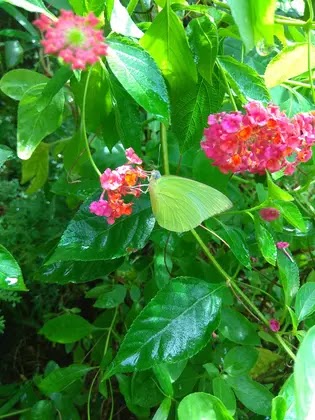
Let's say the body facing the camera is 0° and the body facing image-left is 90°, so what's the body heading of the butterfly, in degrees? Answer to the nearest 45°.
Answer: approximately 90°
